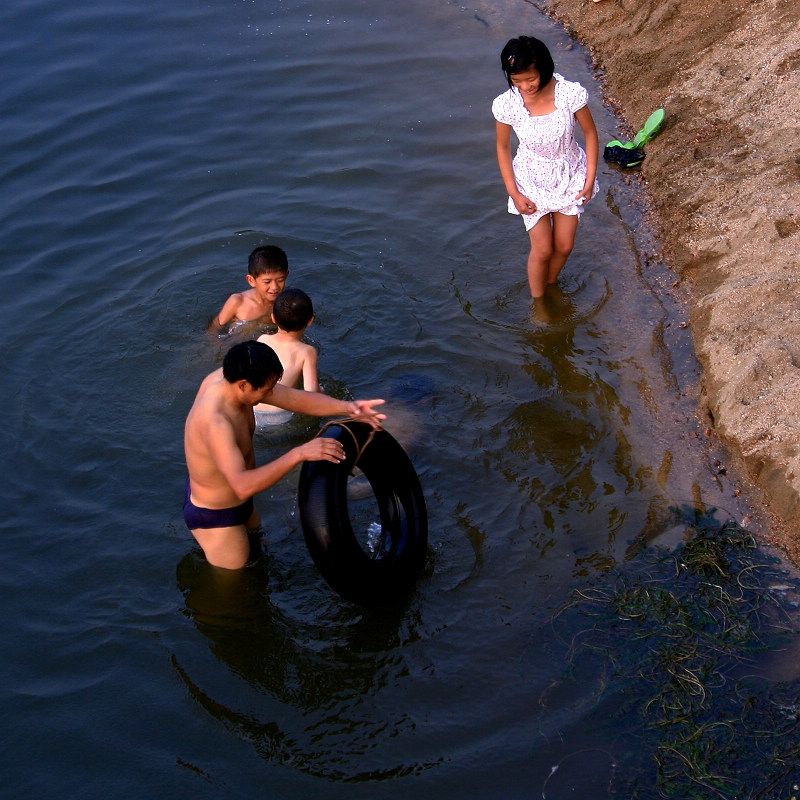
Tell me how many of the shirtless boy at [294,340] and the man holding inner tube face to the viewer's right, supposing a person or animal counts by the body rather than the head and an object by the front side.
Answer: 1

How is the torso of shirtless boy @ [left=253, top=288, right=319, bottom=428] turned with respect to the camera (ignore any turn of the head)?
away from the camera

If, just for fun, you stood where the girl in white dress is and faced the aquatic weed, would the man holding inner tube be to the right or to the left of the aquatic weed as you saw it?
right

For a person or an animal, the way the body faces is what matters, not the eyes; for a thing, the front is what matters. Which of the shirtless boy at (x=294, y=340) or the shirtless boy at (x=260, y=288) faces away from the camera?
the shirtless boy at (x=294, y=340)

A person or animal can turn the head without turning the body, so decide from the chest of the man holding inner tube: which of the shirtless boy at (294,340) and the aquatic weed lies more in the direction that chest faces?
the aquatic weed

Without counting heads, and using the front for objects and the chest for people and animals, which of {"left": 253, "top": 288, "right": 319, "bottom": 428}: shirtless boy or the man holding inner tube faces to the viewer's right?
the man holding inner tube

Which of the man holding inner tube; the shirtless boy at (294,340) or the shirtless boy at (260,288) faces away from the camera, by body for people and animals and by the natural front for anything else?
the shirtless boy at (294,340)

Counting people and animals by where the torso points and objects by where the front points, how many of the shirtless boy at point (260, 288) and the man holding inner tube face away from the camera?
0

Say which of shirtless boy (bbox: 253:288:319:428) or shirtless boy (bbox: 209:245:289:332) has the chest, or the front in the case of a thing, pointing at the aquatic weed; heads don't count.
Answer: shirtless boy (bbox: 209:245:289:332)

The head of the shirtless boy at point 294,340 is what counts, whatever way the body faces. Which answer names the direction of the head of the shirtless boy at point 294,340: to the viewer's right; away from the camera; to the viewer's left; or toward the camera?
away from the camera

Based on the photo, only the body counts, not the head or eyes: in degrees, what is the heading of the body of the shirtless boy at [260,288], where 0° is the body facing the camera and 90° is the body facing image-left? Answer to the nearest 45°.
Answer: approximately 315°

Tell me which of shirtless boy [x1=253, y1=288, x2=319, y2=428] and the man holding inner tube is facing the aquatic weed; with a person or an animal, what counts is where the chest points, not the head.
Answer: the man holding inner tube

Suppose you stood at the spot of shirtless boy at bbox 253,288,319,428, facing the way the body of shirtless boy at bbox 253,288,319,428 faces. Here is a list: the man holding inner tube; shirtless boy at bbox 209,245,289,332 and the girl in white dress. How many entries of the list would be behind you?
1

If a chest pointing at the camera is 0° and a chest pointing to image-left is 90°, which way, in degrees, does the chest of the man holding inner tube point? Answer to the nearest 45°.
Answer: approximately 270°
